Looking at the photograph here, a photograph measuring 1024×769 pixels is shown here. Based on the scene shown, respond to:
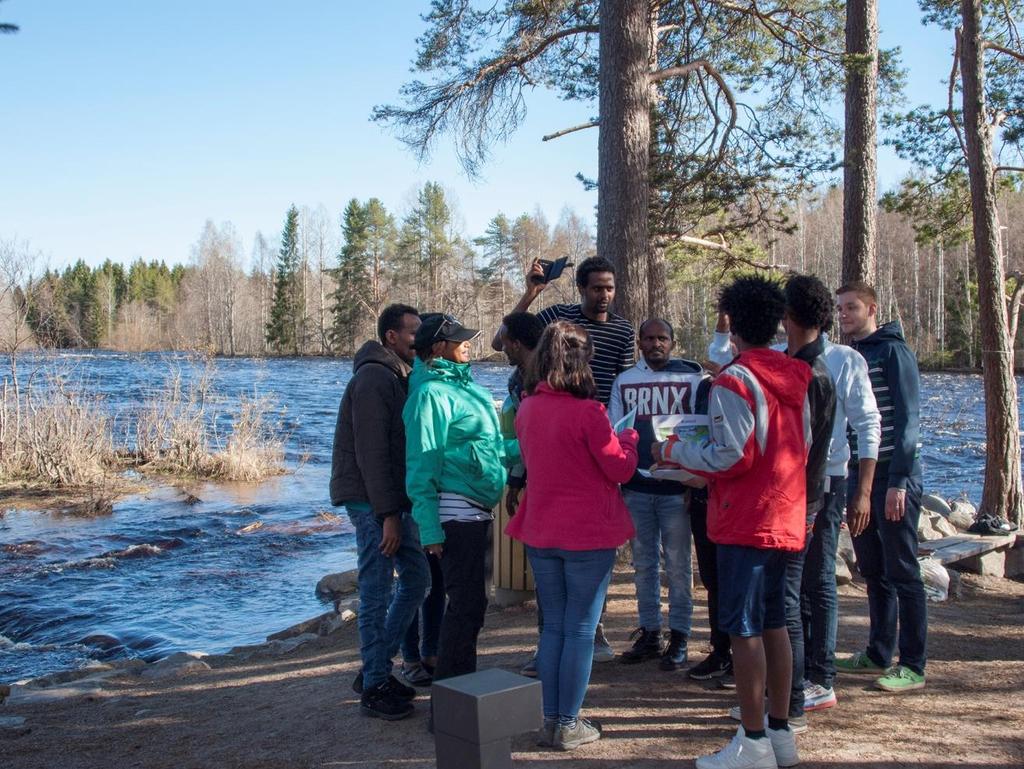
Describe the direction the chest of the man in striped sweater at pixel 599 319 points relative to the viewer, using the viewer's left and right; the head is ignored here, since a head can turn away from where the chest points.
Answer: facing the viewer

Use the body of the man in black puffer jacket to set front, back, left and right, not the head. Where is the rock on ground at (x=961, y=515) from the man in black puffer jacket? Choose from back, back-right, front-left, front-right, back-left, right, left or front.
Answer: front-left

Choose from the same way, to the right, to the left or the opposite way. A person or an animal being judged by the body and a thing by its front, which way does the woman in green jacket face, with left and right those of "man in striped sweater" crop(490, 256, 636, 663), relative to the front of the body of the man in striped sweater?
to the left

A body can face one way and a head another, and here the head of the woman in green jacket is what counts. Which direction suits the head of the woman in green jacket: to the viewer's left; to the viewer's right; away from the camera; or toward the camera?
to the viewer's right

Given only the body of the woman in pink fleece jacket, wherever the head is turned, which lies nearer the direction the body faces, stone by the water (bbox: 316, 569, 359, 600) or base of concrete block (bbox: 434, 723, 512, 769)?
the stone by the water

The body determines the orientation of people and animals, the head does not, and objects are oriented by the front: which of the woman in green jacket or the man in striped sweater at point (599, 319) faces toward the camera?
the man in striped sweater

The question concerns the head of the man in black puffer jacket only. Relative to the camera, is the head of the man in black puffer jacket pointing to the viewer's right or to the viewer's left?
to the viewer's right

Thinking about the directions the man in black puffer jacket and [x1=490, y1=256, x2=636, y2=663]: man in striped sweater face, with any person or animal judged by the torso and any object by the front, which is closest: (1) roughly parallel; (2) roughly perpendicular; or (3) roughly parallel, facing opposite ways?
roughly perpendicular

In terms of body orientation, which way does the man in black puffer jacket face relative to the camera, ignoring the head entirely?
to the viewer's right

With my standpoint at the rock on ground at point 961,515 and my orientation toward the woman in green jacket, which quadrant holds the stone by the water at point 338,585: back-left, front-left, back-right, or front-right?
front-right

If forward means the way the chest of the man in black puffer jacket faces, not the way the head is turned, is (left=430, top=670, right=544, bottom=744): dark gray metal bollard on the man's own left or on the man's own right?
on the man's own right

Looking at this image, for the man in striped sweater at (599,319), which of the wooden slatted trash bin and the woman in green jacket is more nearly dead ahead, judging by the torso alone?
the woman in green jacket

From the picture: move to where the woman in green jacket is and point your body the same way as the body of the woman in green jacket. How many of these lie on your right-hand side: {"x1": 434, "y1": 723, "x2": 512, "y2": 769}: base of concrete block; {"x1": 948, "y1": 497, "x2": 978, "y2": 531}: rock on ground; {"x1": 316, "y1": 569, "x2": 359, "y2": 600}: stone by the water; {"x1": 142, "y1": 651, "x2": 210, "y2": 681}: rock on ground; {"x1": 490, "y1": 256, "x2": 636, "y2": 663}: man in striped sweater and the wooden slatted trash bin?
1

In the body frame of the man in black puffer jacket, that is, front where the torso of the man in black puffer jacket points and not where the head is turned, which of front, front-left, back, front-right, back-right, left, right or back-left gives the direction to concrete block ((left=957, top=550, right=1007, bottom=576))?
front-left

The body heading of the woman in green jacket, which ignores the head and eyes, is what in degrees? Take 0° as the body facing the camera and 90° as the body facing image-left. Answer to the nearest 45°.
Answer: approximately 270°
